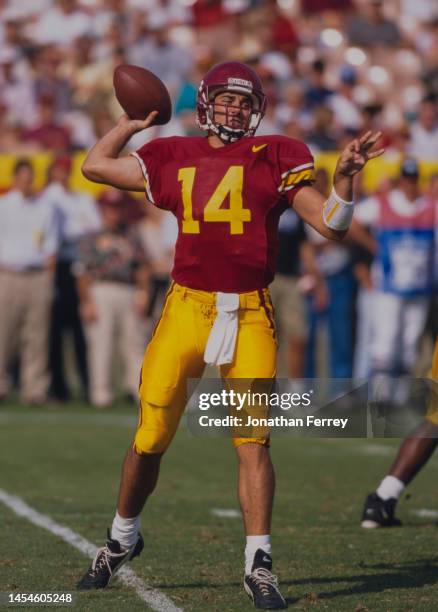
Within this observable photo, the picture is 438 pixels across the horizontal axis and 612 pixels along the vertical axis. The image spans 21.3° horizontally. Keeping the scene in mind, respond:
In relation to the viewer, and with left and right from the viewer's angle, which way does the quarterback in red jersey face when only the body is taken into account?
facing the viewer

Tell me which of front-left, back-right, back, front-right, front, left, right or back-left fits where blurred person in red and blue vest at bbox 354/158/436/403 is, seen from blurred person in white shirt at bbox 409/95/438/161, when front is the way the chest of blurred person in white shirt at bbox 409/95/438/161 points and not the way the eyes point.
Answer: front

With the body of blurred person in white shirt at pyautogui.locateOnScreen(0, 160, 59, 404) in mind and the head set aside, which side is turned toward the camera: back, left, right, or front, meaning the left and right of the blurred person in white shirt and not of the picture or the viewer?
front

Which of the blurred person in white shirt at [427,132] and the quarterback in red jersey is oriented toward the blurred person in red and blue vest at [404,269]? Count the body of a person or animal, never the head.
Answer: the blurred person in white shirt at [427,132]

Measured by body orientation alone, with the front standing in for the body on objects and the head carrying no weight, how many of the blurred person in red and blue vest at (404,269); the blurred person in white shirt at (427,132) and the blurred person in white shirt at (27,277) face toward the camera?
3

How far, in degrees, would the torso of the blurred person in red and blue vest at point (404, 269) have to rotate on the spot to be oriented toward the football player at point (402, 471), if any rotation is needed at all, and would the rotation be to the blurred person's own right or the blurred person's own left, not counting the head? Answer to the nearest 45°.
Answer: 0° — they already face them

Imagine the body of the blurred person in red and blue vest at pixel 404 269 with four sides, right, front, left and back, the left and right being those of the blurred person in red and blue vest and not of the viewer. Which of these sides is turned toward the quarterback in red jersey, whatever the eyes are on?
front

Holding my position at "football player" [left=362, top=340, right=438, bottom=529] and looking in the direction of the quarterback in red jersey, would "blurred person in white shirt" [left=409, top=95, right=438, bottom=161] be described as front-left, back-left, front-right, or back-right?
back-right

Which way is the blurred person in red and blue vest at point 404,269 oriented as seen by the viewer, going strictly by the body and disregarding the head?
toward the camera

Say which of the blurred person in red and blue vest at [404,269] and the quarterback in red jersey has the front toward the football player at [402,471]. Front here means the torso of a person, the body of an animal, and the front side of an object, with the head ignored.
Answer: the blurred person in red and blue vest

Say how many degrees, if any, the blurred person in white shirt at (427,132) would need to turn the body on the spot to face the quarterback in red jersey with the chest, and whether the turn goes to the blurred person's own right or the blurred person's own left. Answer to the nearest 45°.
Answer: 0° — they already face them

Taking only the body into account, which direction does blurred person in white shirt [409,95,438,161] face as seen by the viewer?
toward the camera

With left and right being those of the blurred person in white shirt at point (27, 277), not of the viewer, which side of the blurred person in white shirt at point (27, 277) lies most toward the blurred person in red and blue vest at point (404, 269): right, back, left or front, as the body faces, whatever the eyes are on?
left

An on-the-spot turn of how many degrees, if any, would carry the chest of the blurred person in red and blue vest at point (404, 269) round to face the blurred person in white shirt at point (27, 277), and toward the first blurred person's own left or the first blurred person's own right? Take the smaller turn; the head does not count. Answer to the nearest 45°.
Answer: approximately 90° to the first blurred person's own right

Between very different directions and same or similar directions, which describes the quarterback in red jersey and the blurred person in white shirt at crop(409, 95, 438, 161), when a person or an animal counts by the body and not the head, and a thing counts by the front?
same or similar directions

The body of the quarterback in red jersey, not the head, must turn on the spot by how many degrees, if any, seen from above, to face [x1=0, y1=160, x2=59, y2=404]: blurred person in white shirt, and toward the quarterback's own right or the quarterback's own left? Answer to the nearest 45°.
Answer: approximately 180°
